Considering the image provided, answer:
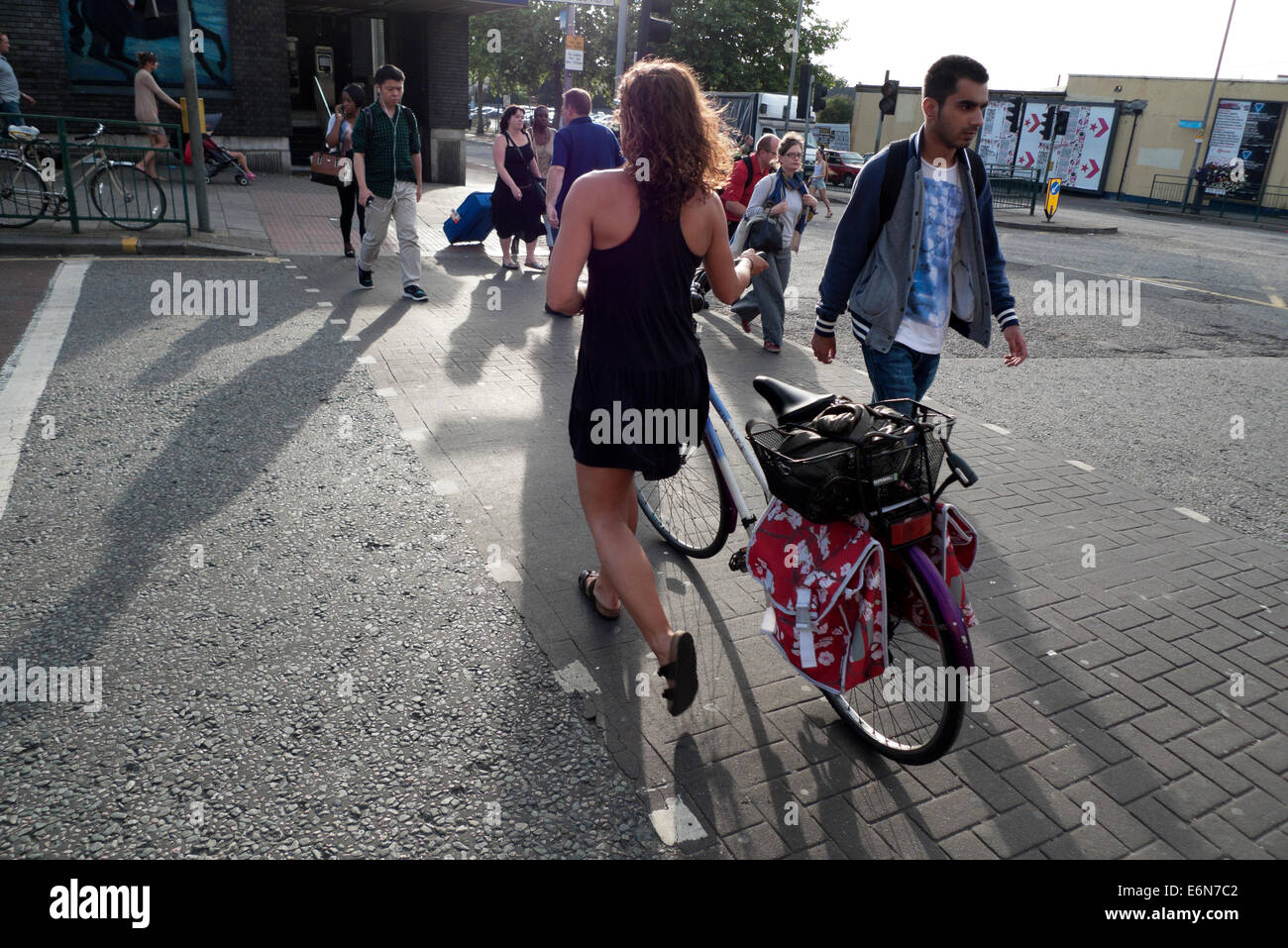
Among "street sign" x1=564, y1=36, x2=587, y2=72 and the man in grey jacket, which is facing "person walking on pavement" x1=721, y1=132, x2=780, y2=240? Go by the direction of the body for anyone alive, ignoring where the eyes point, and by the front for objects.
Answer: the street sign

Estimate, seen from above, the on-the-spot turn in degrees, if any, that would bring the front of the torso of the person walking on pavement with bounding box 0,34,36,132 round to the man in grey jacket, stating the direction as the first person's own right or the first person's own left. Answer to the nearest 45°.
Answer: approximately 90° to the first person's own right

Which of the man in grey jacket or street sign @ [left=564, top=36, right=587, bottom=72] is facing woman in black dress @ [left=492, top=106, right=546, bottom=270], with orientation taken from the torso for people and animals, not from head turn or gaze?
the street sign

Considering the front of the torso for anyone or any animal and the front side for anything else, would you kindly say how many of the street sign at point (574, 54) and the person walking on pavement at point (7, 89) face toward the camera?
1

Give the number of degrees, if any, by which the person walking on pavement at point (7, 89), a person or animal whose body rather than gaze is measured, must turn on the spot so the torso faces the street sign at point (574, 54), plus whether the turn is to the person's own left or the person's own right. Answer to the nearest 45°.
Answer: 0° — they already face it

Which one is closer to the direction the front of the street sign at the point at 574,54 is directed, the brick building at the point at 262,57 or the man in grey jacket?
the man in grey jacket

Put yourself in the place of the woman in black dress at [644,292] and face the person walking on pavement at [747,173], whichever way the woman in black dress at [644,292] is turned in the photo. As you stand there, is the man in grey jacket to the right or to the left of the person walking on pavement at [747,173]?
right
